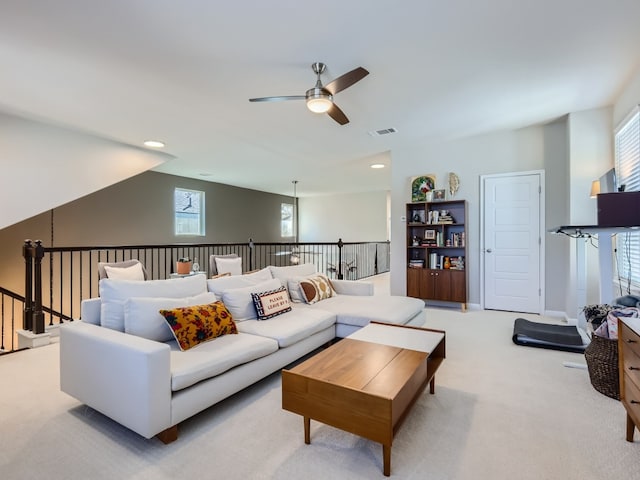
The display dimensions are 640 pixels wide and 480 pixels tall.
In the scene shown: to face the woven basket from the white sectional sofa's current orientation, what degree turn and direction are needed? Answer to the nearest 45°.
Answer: approximately 45° to its left

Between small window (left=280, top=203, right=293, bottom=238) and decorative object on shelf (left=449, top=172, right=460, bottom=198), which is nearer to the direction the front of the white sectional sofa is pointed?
the decorative object on shelf

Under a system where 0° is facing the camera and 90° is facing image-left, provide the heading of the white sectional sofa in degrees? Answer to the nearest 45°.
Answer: approximately 315°

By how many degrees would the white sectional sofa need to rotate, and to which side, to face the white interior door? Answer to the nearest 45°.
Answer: approximately 45° to its left

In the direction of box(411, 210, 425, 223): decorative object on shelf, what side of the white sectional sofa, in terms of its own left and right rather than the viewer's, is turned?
left

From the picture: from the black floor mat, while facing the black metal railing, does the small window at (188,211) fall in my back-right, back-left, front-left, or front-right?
front-right

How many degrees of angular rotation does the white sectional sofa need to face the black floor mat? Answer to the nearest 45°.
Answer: approximately 45° to its left

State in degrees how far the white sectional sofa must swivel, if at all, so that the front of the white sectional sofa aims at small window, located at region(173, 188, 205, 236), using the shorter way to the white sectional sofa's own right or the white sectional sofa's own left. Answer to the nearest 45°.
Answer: approximately 135° to the white sectional sofa's own left

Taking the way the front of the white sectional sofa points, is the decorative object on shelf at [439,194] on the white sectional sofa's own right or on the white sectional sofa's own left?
on the white sectional sofa's own left

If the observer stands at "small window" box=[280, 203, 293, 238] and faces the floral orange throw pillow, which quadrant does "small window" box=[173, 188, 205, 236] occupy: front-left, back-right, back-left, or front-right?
front-right
